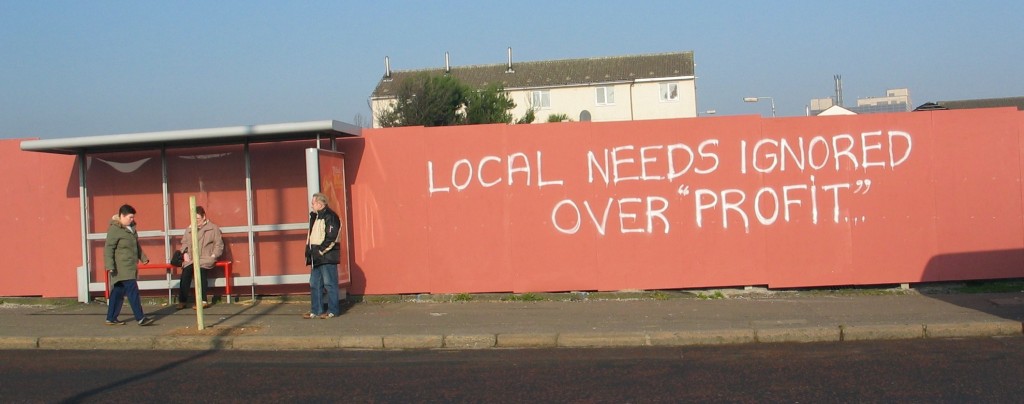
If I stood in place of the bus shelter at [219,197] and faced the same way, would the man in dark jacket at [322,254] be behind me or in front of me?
in front

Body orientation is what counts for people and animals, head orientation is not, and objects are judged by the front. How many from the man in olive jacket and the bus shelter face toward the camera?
1

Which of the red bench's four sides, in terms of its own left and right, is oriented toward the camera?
front

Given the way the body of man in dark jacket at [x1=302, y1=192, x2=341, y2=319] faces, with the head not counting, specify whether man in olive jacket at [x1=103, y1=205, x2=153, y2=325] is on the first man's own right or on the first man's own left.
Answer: on the first man's own right

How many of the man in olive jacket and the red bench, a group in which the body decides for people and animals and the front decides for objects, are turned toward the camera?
1

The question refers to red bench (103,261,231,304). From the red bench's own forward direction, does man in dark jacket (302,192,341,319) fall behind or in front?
in front

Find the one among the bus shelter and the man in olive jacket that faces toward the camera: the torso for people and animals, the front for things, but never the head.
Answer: the bus shelter

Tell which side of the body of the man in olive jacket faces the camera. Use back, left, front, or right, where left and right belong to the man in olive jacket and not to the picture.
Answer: right

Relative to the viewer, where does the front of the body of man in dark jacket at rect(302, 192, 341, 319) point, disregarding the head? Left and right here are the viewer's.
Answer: facing the viewer and to the left of the viewer

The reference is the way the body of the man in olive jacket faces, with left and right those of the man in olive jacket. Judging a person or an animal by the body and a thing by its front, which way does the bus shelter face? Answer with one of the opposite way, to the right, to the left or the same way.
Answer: to the right

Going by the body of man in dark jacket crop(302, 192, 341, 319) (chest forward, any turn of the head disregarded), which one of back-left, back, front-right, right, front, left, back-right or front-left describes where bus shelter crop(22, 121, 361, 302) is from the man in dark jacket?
right

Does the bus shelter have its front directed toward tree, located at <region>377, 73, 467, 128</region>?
no

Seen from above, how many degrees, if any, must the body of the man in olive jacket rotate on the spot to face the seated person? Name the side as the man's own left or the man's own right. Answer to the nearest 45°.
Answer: approximately 45° to the man's own left

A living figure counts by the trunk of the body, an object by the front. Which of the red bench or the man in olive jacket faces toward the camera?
the red bench

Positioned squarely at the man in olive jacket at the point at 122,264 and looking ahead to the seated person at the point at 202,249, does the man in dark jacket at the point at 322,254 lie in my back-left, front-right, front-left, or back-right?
front-right

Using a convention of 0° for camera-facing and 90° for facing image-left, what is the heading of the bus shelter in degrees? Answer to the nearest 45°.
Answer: approximately 0°

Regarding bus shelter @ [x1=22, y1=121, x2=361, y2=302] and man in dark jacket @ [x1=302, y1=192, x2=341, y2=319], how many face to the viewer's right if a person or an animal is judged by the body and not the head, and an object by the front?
0

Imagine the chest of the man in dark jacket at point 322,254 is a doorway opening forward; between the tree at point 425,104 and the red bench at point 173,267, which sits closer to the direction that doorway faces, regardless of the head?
the red bench

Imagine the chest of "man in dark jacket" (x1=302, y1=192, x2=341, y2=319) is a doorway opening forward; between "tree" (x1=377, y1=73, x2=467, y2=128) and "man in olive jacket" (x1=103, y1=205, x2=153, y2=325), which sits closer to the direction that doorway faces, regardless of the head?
the man in olive jacket
